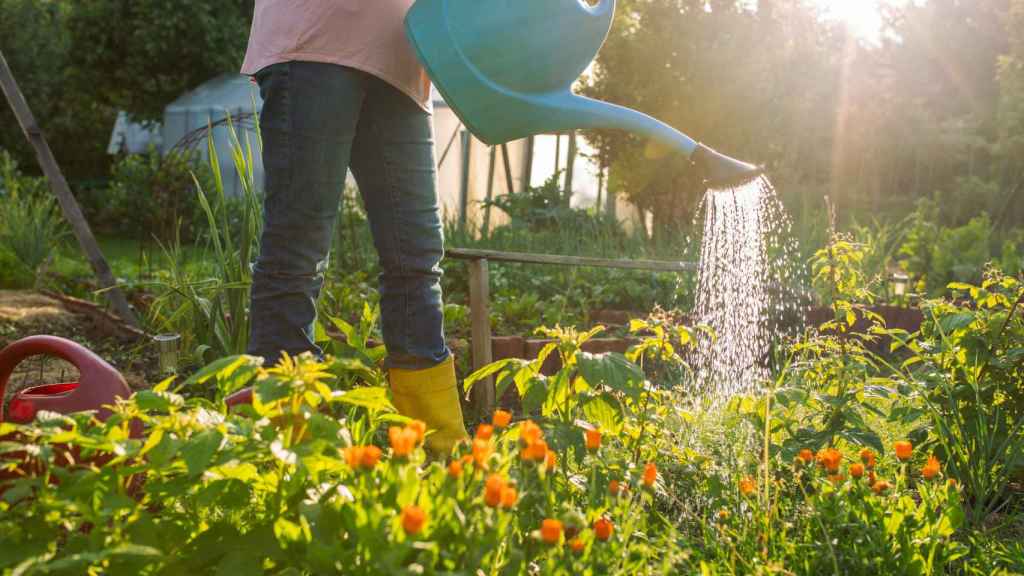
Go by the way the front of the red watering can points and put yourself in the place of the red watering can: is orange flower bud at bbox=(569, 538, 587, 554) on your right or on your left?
on your right

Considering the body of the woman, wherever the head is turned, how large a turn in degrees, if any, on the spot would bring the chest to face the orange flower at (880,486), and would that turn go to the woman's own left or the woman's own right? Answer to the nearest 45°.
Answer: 0° — they already face it

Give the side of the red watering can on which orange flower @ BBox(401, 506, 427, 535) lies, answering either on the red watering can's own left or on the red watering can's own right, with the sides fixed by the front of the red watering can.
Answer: on the red watering can's own right

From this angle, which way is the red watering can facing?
to the viewer's right

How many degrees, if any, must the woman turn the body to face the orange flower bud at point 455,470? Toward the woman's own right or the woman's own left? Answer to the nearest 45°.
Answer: approximately 45° to the woman's own right

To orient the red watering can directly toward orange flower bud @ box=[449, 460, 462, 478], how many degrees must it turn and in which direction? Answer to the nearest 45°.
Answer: approximately 45° to its right

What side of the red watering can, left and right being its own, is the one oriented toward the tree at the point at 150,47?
left

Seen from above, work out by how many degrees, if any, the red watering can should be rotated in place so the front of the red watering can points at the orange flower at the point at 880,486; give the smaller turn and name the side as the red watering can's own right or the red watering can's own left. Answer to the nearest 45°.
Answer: approximately 45° to the red watering can's own right

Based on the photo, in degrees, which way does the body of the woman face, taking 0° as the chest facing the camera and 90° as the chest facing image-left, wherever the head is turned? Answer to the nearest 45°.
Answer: approximately 315°
